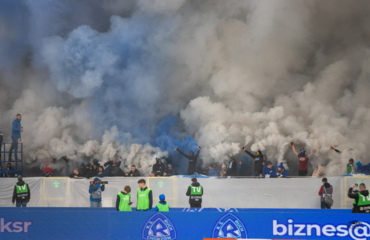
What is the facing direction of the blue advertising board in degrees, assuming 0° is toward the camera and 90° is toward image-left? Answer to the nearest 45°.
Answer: approximately 0°

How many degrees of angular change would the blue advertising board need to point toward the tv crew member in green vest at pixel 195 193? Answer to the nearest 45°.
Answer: approximately 180°

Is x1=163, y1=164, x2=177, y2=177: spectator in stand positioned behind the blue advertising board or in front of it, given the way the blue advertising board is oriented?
behind

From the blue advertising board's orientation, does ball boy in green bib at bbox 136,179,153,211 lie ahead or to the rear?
to the rear

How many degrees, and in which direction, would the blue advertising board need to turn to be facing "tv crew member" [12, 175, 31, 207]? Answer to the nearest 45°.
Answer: approximately 135° to its right

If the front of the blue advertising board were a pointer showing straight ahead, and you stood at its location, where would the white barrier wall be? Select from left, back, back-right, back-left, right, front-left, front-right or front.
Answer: back

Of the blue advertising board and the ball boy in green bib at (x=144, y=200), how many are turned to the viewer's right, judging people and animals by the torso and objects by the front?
0
